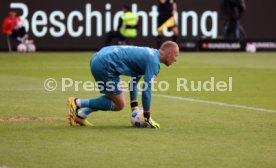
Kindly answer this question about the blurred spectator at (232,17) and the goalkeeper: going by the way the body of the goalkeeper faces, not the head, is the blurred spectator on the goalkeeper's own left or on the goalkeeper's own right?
on the goalkeeper's own left

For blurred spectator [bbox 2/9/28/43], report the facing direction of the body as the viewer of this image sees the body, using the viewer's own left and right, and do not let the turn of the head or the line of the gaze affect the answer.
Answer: facing the viewer and to the right of the viewer

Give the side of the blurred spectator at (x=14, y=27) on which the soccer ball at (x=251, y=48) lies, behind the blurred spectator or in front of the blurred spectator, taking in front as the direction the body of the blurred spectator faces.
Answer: in front

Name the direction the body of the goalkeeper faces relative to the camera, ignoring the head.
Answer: to the viewer's right

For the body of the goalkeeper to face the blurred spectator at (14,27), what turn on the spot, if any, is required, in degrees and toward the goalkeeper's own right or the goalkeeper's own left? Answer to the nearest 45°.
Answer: approximately 90° to the goalkeeper's own left

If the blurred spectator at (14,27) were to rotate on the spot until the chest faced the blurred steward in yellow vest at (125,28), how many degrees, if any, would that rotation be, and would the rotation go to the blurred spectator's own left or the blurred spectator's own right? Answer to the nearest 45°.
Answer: approximately 45° to the blurred spectator's own left

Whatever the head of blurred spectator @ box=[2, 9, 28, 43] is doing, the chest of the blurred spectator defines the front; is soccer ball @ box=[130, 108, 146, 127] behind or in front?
in front

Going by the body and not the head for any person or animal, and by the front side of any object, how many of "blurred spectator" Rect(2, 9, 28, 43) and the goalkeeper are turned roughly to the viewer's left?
0

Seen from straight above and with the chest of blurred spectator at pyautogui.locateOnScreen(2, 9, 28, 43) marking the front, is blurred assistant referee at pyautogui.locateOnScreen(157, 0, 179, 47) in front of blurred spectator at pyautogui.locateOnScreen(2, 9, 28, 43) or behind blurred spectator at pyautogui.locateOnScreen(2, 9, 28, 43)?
in front

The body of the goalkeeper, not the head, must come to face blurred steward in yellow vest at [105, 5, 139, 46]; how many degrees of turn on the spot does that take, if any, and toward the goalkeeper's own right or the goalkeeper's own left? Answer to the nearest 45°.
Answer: approximately 90° to the goalkeeper's own left
